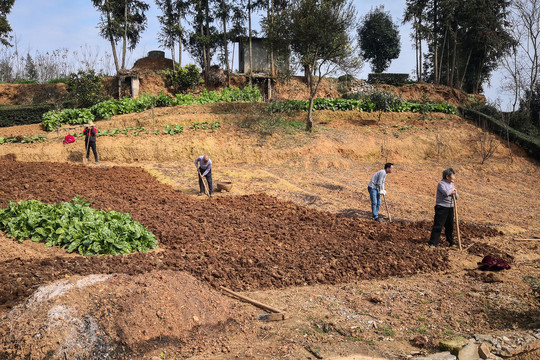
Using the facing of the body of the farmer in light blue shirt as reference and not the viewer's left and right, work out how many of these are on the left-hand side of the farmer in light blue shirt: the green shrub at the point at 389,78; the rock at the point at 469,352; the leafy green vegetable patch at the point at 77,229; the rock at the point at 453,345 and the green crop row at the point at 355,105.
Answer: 2

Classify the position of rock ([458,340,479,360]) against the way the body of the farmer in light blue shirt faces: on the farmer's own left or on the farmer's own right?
on the farmer's own right

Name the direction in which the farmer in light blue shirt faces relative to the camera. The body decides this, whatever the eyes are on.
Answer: to the viewer's right

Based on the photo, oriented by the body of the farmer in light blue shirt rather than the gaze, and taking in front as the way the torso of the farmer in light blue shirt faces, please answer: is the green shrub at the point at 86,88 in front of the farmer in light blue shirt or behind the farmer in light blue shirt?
behind

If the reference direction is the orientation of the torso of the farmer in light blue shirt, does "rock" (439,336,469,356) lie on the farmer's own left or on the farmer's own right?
on the farmer's own right

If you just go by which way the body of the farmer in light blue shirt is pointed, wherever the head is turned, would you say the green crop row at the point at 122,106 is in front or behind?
behind

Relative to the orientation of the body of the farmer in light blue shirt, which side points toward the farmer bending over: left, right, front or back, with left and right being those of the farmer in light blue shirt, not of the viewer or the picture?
back

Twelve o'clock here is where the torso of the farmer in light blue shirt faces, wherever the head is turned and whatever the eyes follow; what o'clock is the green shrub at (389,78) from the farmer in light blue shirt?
The green shrub is roughly at 9 o'clock from the farmer in light blue shirt.

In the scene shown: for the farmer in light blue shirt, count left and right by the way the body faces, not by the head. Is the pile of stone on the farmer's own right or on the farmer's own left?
on the farmer's own right

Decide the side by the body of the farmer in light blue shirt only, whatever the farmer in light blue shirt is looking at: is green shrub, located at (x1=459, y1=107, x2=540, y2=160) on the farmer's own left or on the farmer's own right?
on the farmer's own left
